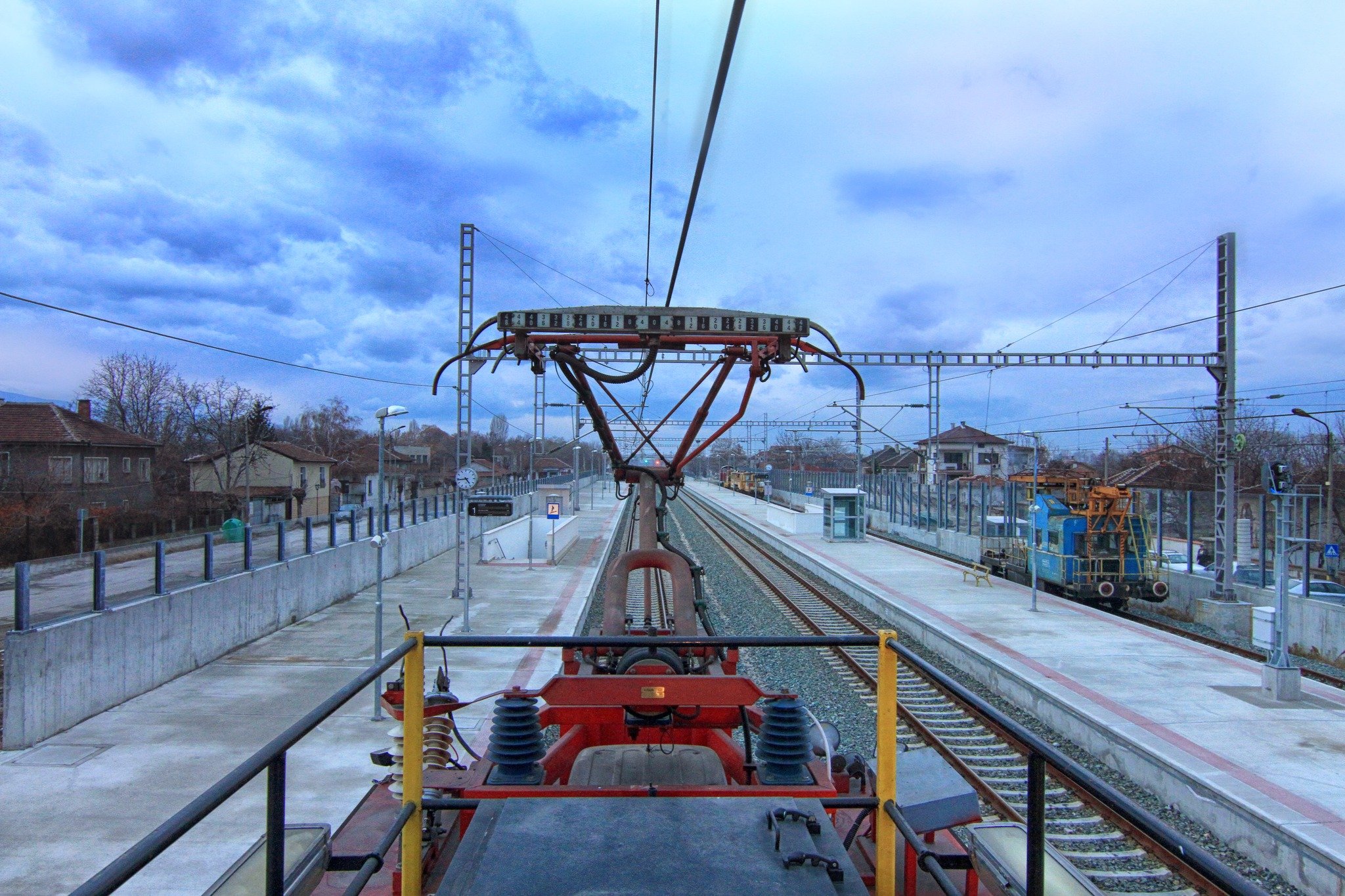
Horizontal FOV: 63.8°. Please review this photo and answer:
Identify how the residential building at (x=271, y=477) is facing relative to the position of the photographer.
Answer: facing the viewer and to the right of the viewer

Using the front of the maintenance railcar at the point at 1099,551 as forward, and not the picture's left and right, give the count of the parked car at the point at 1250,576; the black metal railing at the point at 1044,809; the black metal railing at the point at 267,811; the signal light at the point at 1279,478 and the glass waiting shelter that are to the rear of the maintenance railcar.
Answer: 1

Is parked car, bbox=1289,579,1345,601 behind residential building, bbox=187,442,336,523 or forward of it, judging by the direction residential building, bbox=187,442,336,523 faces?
forward

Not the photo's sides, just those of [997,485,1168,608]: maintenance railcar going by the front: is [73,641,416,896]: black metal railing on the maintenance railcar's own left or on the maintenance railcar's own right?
on the maintenance railcar's own right

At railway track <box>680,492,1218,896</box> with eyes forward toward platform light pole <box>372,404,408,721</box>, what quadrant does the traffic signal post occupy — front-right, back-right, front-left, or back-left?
back-right

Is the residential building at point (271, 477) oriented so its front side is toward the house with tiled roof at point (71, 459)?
no

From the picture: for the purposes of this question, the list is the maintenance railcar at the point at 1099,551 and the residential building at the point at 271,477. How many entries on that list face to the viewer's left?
0

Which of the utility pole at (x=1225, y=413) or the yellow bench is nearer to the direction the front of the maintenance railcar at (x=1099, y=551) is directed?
the utility pole

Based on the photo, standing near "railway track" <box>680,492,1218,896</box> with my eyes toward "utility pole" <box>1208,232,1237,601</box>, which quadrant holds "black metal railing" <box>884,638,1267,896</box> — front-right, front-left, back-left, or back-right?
back-right

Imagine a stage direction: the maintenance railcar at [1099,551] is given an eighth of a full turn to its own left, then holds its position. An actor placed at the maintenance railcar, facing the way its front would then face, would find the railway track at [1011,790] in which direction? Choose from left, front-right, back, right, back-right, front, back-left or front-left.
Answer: right
